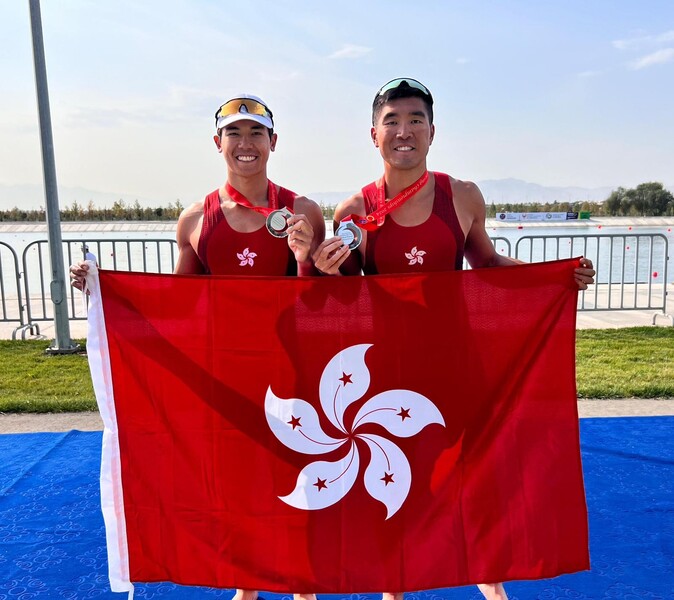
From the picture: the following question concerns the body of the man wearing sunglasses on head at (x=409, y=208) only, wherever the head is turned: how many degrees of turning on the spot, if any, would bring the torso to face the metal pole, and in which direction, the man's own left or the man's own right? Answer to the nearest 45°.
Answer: approximately 135° to the man's own right

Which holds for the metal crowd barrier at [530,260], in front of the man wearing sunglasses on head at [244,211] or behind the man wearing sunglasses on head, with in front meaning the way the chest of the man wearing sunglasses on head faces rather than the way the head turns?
behind

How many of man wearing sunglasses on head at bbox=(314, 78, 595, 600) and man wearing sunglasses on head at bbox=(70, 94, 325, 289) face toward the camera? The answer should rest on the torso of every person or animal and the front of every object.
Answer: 2

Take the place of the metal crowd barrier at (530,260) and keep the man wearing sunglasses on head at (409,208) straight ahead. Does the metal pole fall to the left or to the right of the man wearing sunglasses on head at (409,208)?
right

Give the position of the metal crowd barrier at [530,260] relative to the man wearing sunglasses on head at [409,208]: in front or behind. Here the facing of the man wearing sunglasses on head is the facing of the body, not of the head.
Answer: behind

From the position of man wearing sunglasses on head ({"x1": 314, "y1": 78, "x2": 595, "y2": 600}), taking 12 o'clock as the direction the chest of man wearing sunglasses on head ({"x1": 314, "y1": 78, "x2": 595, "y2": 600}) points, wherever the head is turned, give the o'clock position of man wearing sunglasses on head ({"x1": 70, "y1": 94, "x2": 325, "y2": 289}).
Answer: man wearing sunglasses on head ({"x1": 70, "y1": 94, "x2": 325, "y2": 289}) is roughly at 3 o'clock from man wearing sunglasses on head ({"x1": 314, "y1": 78, "x2": 595, "y2": 600}).

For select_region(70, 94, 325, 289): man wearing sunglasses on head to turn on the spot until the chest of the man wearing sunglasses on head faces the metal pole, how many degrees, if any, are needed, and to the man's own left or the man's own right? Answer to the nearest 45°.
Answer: approximately 180°

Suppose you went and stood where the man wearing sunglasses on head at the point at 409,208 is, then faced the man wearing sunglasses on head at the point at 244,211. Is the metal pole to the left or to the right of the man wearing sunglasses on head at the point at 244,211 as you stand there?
right

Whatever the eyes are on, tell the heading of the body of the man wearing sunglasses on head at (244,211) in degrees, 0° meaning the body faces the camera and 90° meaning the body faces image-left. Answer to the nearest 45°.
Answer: approximately 0°

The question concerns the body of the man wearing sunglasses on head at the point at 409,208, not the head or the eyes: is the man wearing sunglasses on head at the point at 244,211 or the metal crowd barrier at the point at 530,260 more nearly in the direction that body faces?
the man wearing sunglasses on head

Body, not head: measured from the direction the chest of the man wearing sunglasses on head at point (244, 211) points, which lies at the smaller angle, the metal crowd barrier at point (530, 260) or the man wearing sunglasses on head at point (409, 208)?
the man wearing sunglasses on head
